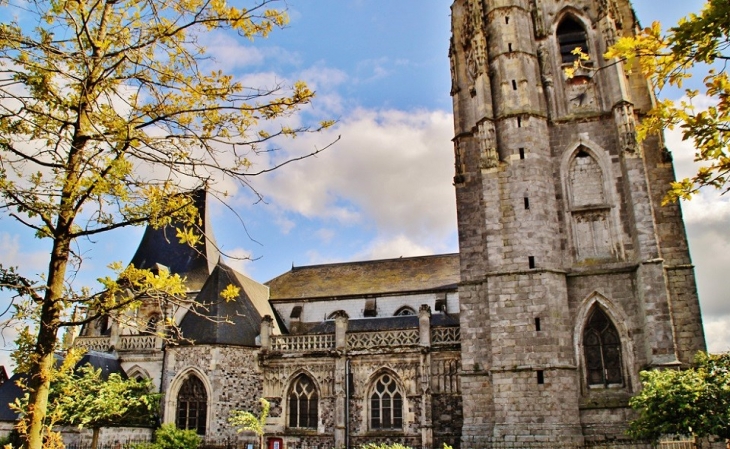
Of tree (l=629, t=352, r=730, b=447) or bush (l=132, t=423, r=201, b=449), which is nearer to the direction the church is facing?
the tree

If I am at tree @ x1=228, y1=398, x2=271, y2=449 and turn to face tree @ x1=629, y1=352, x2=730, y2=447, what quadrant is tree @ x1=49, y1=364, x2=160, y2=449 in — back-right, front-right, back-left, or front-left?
back-right
